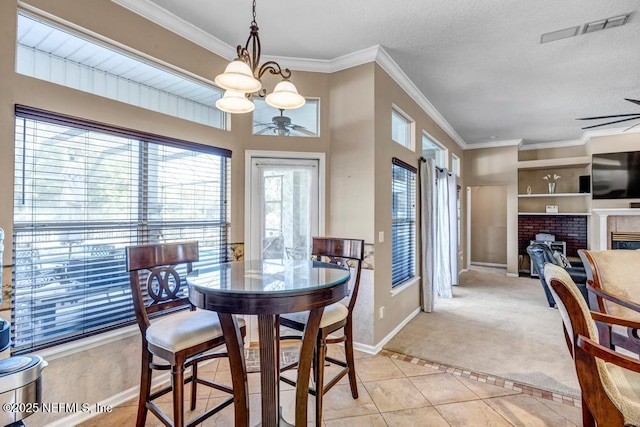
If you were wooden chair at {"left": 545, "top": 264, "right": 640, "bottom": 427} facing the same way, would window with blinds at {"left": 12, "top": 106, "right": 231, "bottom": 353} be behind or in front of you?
behind

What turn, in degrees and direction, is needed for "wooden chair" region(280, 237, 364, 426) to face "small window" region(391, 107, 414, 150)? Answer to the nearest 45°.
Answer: approximately 180°

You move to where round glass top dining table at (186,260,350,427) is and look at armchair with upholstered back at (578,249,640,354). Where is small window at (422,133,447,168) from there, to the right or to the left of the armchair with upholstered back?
left

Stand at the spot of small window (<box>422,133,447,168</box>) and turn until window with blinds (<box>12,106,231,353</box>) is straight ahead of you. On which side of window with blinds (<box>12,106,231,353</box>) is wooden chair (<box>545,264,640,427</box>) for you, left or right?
left

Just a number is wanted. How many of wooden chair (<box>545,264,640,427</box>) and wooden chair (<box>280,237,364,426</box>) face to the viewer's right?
1

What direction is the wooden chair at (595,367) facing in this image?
to the viewer's right

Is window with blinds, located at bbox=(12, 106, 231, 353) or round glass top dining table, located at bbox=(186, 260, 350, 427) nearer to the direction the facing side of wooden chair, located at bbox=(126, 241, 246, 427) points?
the round glass top dining table

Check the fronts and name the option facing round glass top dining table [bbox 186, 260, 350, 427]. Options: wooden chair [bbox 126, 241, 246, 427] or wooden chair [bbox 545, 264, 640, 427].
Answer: wooden chair [bbox 126, 241, 246, 427]

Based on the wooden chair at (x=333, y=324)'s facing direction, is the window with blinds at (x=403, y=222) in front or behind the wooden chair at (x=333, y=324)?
behind

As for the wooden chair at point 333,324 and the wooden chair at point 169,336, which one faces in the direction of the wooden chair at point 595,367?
the wooden chair at point 169,336

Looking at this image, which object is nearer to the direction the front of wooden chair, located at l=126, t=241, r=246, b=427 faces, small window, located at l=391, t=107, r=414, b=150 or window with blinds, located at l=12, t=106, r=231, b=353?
the small window

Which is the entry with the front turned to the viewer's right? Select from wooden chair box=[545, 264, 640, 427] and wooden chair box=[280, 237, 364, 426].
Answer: wooden chair box=[545, 264, 640, 427]
